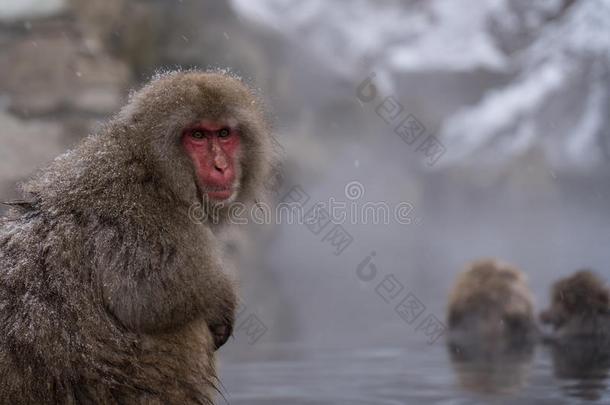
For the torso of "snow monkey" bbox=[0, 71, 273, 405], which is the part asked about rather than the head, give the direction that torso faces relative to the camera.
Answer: to the viewer's right

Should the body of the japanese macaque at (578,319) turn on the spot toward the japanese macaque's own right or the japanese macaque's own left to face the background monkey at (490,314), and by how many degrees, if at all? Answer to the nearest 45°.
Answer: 0° — it already faces it

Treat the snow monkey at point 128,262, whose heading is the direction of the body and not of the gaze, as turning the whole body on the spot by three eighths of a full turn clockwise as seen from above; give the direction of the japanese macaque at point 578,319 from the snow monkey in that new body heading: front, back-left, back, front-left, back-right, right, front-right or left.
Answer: back

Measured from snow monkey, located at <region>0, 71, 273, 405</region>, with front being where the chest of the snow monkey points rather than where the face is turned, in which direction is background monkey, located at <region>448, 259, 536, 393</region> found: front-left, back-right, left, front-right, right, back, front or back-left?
front-left

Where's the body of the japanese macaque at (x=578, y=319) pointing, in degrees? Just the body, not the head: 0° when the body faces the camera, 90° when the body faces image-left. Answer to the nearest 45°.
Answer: approximately 90°
